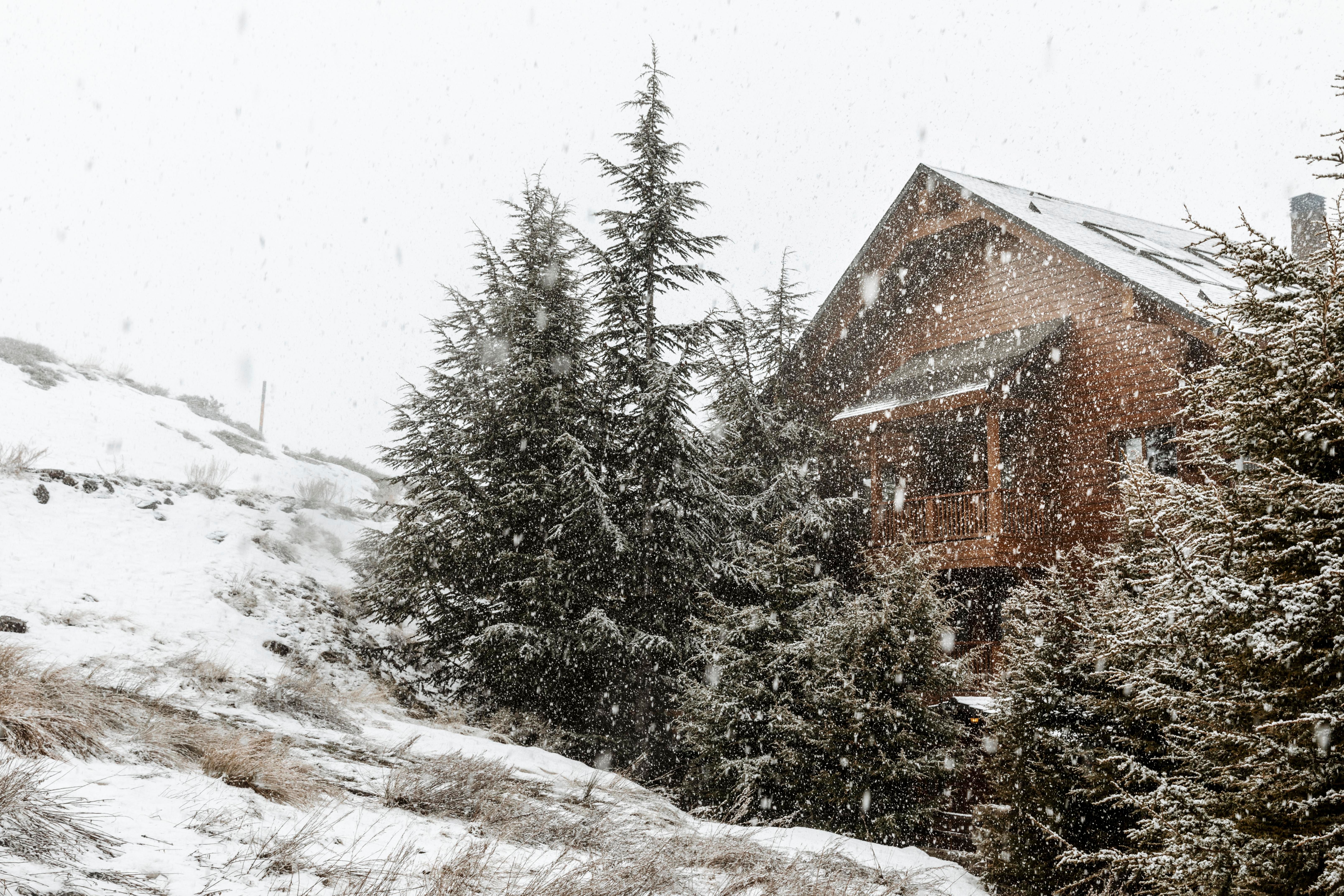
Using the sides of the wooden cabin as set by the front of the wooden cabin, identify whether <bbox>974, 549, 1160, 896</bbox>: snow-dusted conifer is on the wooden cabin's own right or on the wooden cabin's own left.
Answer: on the wooden cabin's own left

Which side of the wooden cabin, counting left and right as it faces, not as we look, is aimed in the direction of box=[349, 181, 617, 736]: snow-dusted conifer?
front

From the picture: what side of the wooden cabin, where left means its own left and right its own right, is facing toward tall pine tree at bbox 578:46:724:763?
front

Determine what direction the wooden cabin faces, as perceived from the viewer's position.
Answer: facing the viewer and to the left of the viewer

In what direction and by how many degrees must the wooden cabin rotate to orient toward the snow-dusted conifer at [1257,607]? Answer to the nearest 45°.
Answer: approximately 45° to its left

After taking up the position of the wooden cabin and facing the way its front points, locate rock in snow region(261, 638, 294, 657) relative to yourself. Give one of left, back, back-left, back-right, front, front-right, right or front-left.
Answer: front

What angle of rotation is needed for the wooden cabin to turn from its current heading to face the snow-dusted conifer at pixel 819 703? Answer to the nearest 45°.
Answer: approximately 45° to its left

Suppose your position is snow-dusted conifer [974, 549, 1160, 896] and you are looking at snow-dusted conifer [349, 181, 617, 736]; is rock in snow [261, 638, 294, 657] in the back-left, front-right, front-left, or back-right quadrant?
front-left

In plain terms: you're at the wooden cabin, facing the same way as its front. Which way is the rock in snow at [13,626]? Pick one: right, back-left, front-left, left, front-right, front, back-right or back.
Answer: front
